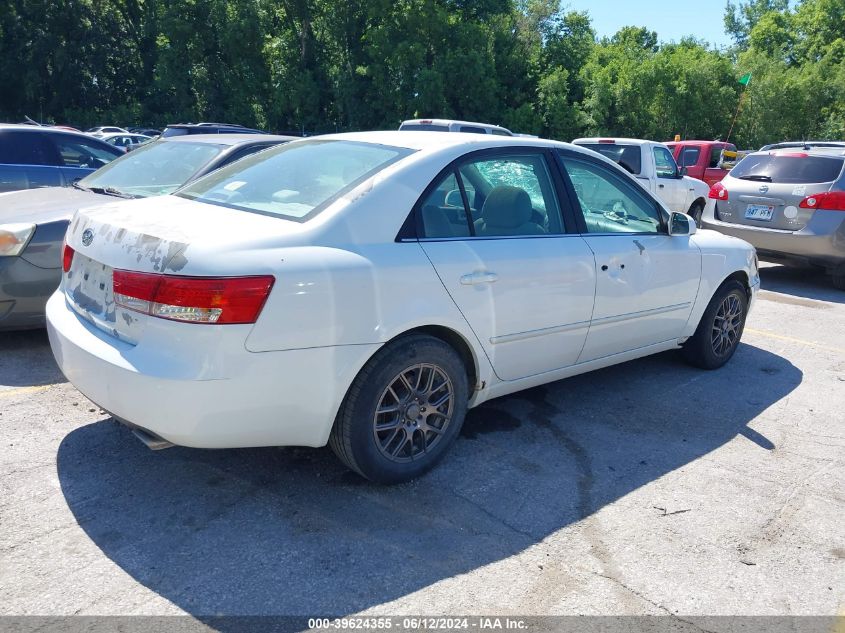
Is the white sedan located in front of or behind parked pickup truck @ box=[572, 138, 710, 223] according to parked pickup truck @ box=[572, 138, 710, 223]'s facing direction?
behind

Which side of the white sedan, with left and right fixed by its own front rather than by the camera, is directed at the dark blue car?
left

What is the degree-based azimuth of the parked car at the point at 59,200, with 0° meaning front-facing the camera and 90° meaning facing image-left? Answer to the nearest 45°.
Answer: approximately 45°

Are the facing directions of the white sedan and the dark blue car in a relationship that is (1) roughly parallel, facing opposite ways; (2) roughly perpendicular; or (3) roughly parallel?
roughly parallel

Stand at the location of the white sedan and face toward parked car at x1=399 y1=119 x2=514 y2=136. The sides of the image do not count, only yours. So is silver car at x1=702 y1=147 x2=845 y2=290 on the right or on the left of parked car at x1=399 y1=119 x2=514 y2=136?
right

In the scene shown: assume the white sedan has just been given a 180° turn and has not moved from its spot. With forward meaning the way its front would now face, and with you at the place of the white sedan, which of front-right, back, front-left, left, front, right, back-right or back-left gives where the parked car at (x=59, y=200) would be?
right

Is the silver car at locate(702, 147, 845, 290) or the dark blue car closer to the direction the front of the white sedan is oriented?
the silver car

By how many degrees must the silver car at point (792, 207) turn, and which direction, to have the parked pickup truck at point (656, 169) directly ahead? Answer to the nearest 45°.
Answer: approximately 90° to its left

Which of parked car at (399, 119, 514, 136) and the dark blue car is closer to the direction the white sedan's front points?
the parked car

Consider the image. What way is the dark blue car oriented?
to the viewer's right

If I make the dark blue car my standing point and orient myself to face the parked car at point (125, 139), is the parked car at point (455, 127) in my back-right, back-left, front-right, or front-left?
front-right

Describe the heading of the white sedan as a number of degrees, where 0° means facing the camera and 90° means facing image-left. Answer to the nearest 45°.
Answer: approximately 225°

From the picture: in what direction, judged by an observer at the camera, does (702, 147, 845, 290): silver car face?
facing away from the viewer and to the right of the viewer

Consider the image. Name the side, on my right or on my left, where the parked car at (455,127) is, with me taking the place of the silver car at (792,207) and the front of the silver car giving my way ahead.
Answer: on my left

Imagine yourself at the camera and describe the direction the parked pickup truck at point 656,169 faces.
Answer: facing away from the viewer and to the right of the viewer
